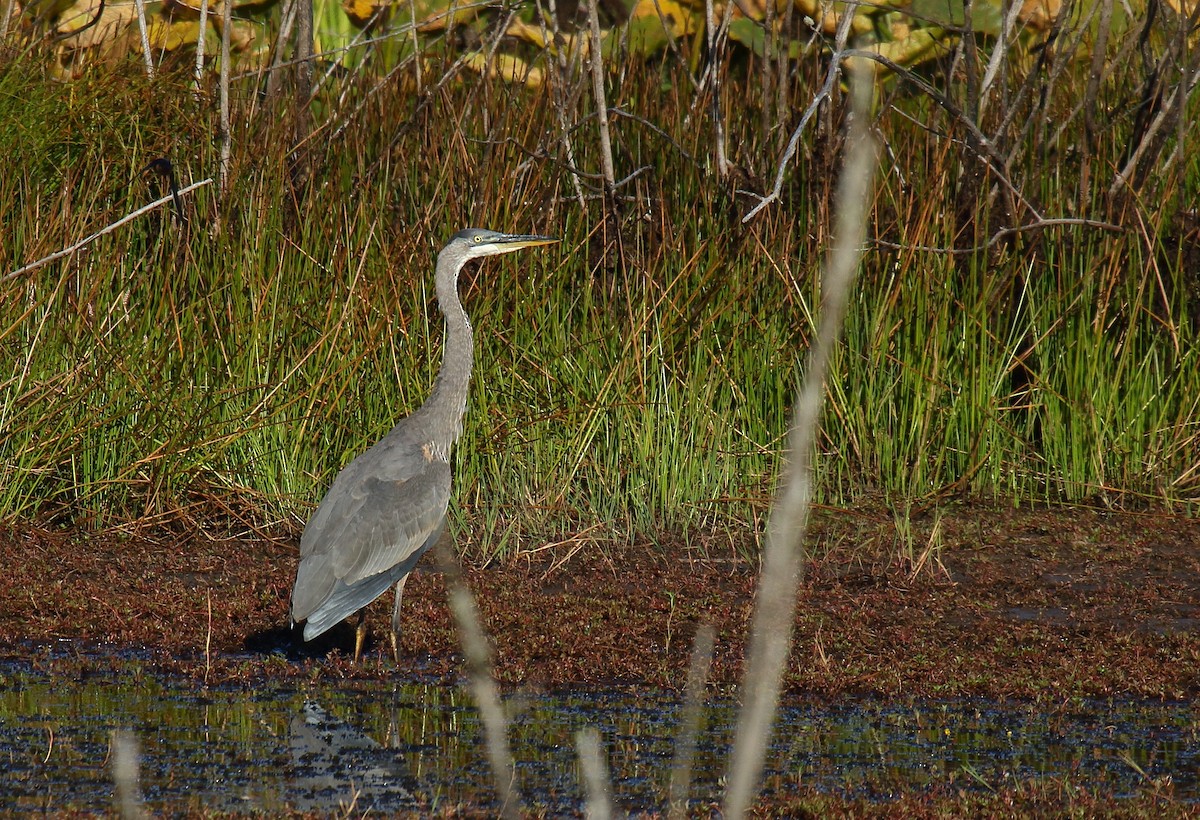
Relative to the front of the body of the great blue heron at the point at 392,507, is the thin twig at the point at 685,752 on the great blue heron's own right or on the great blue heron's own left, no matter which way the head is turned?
on the great blue heron's own right

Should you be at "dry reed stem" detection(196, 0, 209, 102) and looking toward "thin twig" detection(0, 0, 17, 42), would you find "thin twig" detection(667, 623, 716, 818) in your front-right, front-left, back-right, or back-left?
back-left

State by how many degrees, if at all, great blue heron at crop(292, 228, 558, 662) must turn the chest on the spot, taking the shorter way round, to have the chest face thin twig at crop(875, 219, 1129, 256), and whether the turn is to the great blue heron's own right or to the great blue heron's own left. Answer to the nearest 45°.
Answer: approximately 45° to the great blue heron's own left

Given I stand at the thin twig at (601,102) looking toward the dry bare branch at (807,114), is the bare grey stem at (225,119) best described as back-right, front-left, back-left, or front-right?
back-right

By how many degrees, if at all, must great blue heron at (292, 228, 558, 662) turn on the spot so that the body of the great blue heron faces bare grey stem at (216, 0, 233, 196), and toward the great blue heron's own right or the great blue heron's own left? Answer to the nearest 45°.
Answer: approximately 90° to the great blue heron's own left

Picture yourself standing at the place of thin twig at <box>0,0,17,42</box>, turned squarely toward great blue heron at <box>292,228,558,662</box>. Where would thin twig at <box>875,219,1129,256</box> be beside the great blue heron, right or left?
left

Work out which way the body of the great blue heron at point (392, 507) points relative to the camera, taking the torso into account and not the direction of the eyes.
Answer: to the viewer's right

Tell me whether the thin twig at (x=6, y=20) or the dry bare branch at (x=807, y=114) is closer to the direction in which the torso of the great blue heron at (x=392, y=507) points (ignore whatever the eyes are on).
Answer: the dry bare branch

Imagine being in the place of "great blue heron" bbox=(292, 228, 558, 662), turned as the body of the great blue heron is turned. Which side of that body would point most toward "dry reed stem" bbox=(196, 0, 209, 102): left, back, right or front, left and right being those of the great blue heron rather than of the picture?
left

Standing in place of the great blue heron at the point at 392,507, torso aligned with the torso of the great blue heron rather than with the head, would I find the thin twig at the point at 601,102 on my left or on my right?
on my left

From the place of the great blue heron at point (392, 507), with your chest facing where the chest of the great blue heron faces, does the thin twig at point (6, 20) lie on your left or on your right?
on your left
